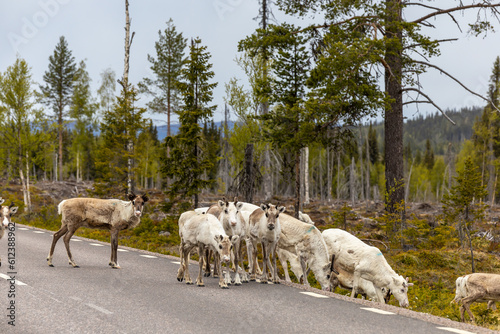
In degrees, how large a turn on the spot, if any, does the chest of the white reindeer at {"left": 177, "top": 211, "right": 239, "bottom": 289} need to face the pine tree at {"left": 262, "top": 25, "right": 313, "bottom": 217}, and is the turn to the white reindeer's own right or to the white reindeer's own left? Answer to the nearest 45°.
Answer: approximately 135° to the white reindeer's own left

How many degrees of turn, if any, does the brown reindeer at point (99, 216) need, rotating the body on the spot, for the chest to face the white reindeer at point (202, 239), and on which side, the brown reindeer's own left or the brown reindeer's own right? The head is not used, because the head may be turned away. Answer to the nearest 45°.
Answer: approximately 45° to the brown reindeer's own right

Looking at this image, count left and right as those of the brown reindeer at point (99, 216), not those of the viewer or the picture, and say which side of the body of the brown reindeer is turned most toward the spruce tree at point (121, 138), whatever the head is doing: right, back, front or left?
left

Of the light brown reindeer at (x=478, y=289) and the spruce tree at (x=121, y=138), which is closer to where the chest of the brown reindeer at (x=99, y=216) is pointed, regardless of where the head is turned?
the light brown reindeer

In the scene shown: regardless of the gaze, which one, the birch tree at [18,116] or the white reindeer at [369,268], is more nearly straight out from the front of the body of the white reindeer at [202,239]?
the white reindeer

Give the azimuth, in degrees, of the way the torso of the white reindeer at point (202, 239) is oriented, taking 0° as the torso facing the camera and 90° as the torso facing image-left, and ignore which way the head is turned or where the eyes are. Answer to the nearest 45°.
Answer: approximately 315°

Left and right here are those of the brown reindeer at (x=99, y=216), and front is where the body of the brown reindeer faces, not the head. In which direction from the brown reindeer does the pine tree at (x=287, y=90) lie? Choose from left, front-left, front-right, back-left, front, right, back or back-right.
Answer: front-left

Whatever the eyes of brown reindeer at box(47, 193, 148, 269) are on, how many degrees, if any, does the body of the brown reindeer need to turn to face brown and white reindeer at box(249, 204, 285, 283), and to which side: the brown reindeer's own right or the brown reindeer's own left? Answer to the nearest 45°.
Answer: approximately 45° to the brown reindeer's own right

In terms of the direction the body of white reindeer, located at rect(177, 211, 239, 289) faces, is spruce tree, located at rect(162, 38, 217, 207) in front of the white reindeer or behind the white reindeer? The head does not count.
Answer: behind

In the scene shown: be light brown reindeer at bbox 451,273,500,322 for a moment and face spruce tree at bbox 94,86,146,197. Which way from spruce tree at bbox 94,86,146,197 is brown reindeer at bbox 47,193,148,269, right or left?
left

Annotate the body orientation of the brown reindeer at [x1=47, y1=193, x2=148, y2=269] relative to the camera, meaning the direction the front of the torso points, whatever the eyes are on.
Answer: to the viewer's right
